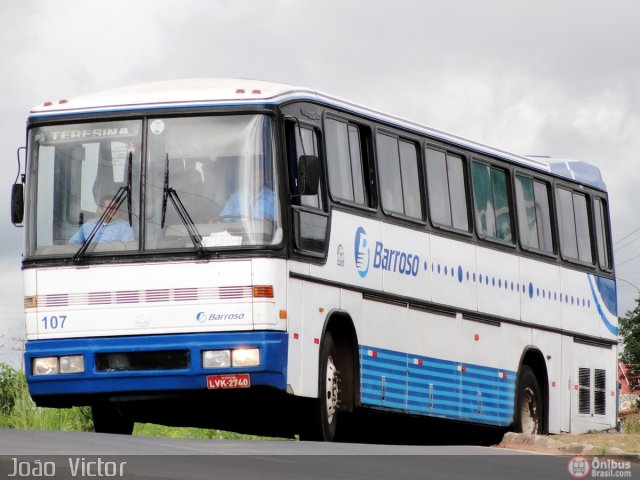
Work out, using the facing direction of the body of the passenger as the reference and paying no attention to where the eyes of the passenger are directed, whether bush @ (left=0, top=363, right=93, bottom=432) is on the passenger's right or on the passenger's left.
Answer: on the passenger's right

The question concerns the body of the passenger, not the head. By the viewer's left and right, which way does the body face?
facing the viewer and to the left of the viewer

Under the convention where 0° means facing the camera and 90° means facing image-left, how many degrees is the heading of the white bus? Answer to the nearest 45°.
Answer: approximately 45°
